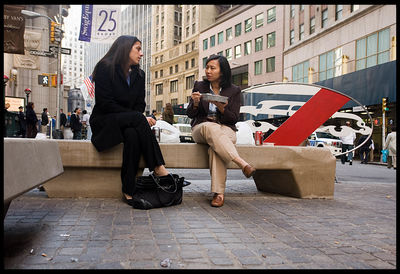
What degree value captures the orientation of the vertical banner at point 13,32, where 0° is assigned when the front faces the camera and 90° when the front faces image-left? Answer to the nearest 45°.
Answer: approximately 0°

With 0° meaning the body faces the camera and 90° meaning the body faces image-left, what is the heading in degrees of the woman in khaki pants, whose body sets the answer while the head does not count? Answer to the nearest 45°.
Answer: approximately 0°

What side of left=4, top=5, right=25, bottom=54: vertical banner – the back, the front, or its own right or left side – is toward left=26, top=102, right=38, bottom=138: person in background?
back

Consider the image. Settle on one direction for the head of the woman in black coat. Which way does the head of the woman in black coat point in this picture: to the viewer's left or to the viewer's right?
to the viewer's right

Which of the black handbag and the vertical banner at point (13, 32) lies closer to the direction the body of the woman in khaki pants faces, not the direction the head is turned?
the black handbag

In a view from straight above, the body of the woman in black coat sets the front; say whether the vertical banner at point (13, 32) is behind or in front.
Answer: behind
